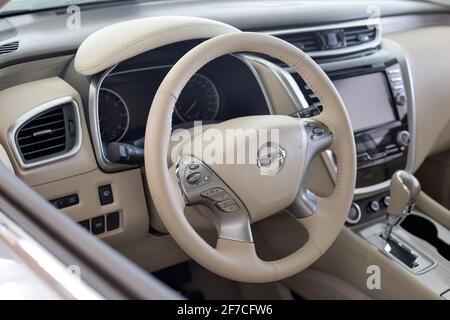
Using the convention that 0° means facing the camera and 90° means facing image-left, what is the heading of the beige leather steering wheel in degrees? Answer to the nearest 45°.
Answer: approximately 315°

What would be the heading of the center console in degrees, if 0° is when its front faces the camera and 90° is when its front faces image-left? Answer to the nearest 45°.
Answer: approximately 315°

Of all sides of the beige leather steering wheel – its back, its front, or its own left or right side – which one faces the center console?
left

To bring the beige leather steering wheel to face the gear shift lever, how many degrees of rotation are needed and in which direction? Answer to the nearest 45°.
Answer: approximately 90° to its left

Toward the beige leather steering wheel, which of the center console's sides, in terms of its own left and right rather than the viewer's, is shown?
right

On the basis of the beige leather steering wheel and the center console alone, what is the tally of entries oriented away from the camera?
0
